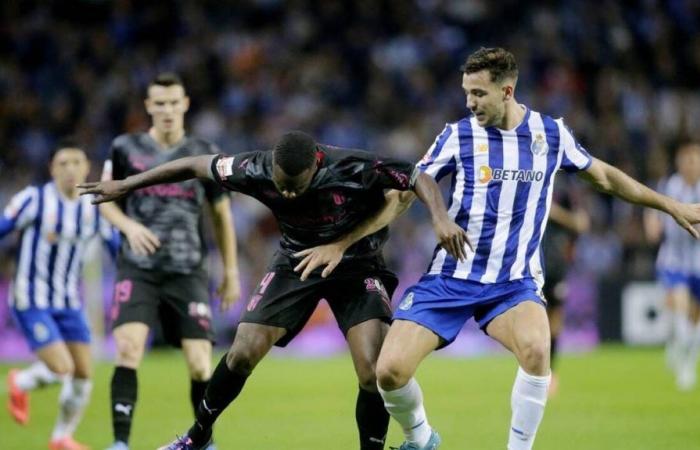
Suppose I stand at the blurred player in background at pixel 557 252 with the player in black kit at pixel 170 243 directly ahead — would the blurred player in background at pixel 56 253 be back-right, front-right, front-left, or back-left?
front-right

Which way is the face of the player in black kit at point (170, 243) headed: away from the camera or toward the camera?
toward the camera

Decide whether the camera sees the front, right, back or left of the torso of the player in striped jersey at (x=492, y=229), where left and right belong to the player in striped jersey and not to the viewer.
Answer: front

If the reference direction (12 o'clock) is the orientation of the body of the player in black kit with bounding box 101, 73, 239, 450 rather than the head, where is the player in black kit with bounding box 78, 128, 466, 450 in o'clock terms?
the player in black kit with bounding box 78, 128, 466, 450 is roughly at 11 o'clock from the player in black kit with bounding box 101, 73, 239, 450.

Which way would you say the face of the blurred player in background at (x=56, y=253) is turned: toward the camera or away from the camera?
toward the camera

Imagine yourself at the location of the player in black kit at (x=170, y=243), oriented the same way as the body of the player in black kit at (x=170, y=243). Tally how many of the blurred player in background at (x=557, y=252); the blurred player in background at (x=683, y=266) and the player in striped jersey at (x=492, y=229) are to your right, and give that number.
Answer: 0

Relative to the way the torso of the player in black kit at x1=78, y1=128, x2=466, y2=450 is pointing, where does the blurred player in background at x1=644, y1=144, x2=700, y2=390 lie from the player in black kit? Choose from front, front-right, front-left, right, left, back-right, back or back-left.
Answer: back-left

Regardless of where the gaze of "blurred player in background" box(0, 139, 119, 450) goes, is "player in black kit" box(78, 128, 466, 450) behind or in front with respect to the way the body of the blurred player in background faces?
in front

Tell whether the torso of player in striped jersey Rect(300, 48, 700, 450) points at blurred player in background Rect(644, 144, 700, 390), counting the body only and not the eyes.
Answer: no

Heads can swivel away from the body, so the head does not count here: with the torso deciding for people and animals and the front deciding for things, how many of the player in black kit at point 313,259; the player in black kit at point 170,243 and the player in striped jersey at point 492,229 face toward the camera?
3

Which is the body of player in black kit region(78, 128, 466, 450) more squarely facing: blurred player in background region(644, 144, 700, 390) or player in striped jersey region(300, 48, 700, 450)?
the player in striped jersey

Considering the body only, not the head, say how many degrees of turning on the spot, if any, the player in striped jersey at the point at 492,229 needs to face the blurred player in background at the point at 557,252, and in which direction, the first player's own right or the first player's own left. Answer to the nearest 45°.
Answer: approximately 180°

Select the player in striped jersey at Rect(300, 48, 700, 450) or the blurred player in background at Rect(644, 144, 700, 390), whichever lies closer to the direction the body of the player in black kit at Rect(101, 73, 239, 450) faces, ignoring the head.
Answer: the player in striped jersey

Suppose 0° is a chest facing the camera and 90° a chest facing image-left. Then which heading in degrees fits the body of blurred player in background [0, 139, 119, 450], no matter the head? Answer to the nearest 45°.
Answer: approximately 315°

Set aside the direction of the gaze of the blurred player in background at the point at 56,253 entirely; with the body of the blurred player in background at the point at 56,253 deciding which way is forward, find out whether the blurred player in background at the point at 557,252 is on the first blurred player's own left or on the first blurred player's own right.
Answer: on the first blurred player's own left

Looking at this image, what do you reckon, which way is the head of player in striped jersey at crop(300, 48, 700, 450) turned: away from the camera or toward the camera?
toward the camera

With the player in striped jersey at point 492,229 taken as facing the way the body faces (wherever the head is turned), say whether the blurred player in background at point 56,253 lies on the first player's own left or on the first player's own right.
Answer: on the first player's own right

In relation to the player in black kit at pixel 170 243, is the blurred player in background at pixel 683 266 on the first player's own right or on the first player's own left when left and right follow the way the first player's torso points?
on the first player's own left

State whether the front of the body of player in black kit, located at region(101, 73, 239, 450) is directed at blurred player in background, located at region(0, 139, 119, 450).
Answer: no
